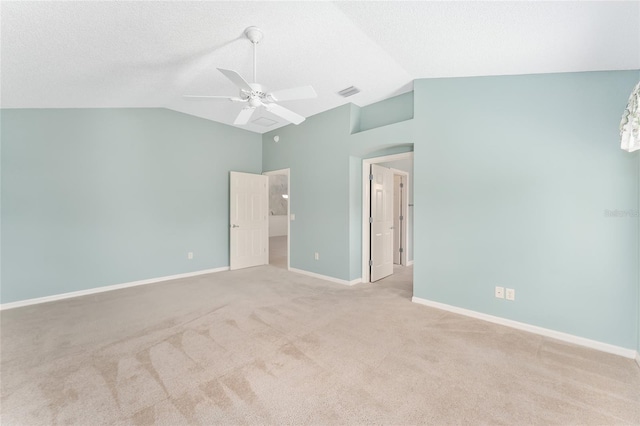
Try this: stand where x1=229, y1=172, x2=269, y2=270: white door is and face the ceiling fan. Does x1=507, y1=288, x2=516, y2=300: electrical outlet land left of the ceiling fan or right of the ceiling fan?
left

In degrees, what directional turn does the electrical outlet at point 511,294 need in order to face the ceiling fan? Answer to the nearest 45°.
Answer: approximately 45° to its right

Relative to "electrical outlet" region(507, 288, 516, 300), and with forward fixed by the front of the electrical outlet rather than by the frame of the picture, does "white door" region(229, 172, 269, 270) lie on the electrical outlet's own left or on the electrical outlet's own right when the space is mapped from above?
on the electrical outlet's own right

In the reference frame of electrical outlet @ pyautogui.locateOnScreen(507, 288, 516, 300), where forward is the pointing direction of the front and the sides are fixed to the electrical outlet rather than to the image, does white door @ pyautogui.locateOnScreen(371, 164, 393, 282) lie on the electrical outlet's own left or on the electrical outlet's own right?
on the electrical outlet's own right

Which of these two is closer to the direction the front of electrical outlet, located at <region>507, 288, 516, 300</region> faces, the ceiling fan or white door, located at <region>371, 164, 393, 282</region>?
the ceiling fan
